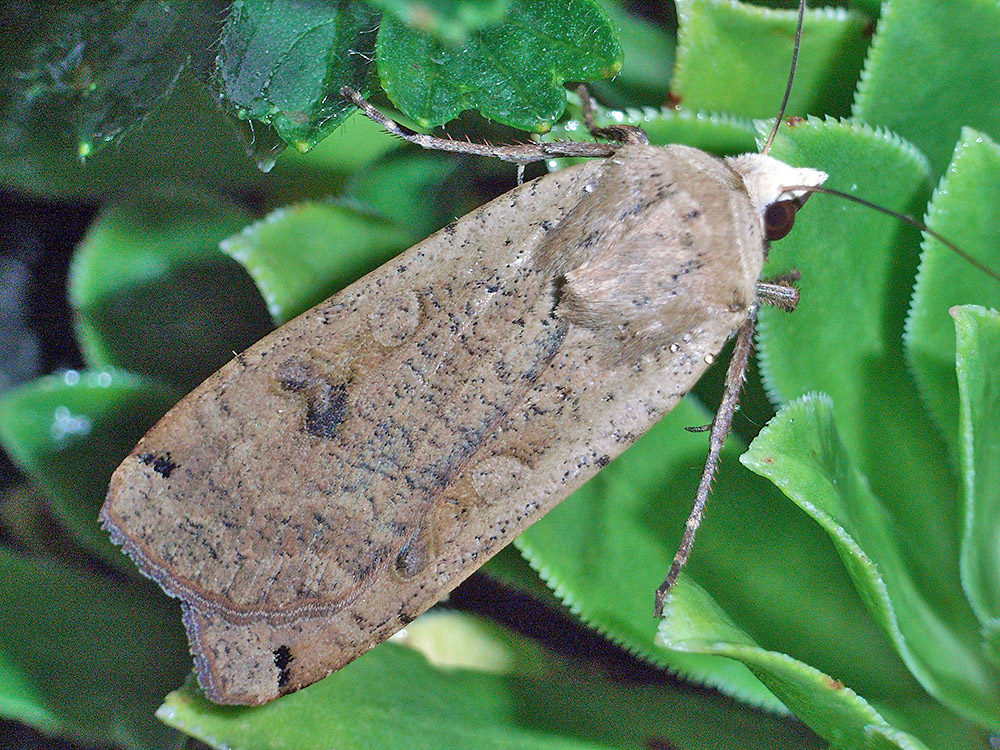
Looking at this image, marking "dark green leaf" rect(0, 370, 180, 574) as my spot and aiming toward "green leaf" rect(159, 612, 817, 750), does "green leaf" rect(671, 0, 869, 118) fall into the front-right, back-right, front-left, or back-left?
front-left

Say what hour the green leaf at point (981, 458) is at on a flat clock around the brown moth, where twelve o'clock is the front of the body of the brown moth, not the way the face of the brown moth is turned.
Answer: The green leaf is roughly at 2 o'clock from the brown moth.

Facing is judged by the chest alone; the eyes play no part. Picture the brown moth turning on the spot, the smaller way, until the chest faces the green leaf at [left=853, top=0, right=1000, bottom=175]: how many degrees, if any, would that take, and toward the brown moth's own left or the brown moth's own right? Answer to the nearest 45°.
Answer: approximately 45° to the brown moth's own right

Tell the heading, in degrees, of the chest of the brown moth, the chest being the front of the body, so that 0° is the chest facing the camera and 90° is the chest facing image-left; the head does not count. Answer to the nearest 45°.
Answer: approximately 225°
